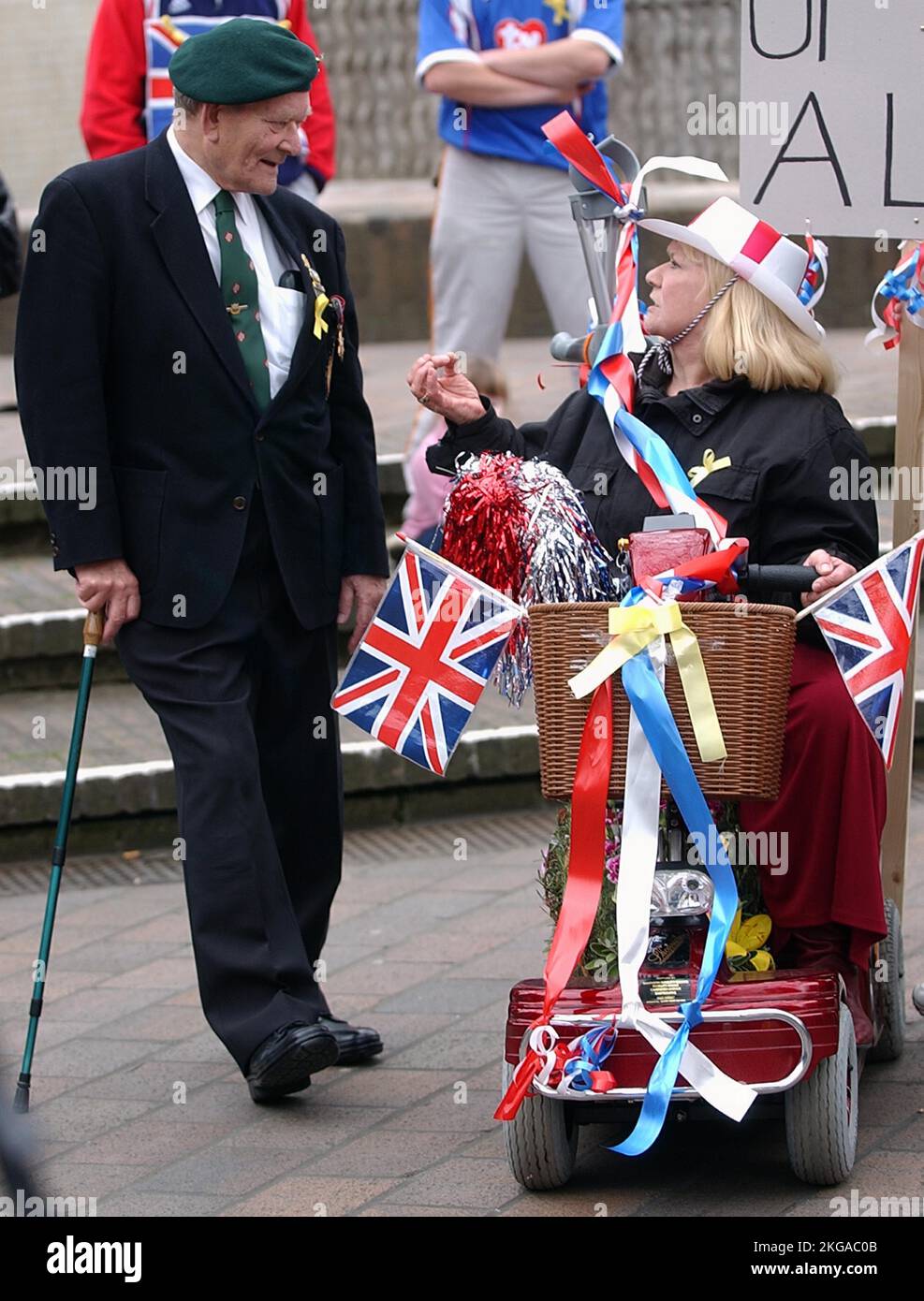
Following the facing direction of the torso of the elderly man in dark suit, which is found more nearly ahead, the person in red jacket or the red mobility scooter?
the red mobility scooter

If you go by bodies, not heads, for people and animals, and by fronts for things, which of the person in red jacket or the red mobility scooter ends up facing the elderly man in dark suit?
the person in red jacket

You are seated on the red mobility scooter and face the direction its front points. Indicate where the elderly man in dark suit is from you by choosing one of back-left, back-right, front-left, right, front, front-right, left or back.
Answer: back-right

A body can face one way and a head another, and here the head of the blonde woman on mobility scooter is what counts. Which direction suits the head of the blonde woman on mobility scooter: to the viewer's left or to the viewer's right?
to the viewer's left

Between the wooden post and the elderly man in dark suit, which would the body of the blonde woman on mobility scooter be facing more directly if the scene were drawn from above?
the elderly man in dark suit

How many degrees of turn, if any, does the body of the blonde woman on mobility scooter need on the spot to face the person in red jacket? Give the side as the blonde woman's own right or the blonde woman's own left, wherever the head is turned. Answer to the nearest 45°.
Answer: approximately 90° to the blonde woman's own right
